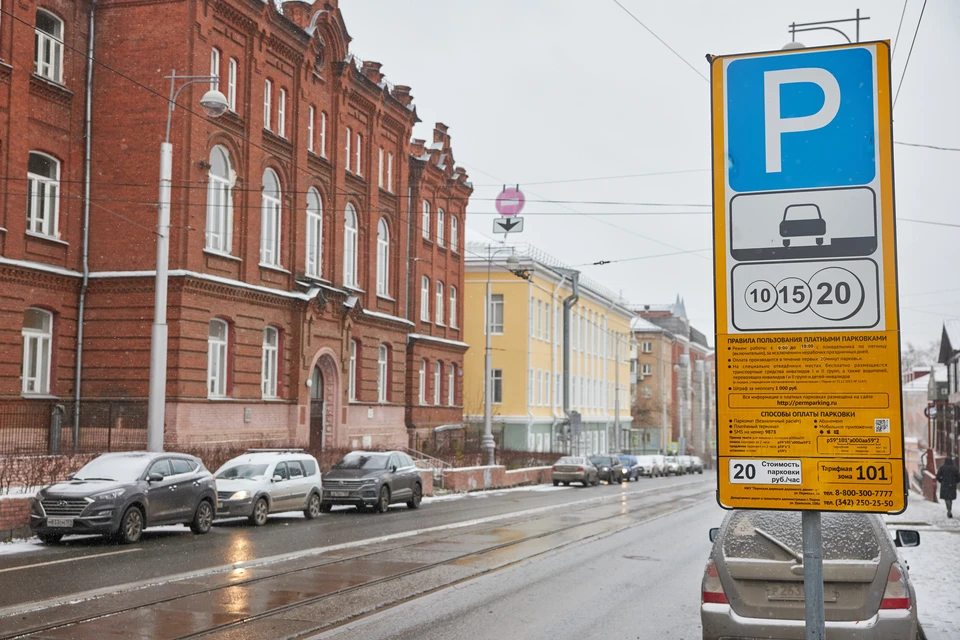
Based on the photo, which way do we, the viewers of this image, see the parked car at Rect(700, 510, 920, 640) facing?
facing away from the viewer

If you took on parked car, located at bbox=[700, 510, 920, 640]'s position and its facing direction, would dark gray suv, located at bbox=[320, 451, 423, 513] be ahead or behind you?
ahead

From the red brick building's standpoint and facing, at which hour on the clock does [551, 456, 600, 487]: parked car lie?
The parked car is roughly at 9 o'clock from the red brick building.

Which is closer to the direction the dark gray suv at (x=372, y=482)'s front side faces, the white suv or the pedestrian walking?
the white suv

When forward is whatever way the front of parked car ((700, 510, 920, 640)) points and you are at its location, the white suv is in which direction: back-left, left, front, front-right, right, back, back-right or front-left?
front-left

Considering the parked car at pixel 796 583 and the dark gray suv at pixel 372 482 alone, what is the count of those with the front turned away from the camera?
1

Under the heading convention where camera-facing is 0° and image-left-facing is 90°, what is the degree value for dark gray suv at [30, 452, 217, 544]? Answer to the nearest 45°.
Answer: approximately 45°

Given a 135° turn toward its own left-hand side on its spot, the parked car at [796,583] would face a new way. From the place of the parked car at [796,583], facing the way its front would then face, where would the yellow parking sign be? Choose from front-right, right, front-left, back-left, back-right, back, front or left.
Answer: front-left

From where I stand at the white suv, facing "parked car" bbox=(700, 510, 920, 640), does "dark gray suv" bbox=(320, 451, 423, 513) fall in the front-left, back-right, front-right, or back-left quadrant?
back-left

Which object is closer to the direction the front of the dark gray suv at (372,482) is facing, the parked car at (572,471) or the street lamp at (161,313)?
the street lamp
